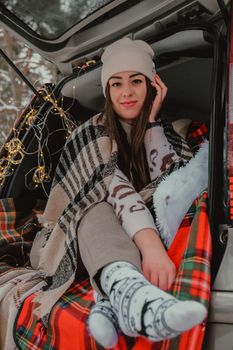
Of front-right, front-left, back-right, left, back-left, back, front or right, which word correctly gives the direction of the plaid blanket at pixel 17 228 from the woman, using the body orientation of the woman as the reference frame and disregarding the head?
back-right

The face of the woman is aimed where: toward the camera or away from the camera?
toward the camera

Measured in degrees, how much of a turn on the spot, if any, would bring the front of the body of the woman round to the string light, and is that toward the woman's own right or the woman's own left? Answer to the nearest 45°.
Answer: approximately 135° to the woman's own right

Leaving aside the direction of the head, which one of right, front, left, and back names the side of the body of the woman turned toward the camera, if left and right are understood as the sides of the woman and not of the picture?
front
